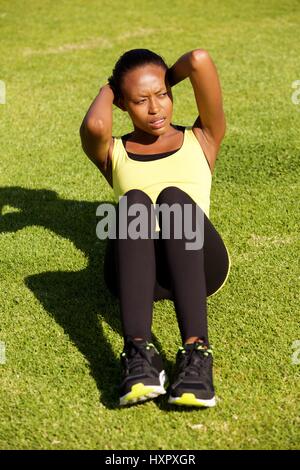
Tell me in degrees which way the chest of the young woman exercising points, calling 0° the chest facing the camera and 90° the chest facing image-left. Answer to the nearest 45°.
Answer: approximately 0°
